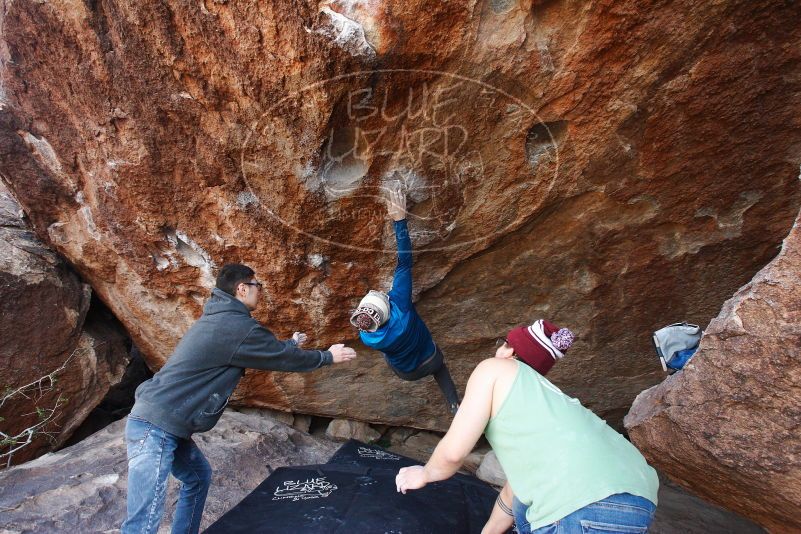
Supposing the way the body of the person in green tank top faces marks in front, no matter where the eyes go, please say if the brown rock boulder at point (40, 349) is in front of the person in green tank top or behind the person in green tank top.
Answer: in front

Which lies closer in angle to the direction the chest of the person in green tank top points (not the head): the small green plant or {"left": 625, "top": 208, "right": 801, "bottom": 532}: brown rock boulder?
the small green plant

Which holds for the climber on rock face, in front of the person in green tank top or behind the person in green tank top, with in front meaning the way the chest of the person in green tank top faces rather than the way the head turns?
in front

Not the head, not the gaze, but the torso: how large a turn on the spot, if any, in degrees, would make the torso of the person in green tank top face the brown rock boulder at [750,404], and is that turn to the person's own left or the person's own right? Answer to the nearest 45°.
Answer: approximately 90° to the person's own right

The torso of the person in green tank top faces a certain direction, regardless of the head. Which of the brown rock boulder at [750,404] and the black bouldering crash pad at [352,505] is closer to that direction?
the black bouldering crash pad

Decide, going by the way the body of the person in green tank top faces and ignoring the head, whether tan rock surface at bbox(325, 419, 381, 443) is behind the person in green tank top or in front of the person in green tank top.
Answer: in front

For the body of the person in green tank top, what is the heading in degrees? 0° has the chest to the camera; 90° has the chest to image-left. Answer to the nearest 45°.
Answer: approximately 135°

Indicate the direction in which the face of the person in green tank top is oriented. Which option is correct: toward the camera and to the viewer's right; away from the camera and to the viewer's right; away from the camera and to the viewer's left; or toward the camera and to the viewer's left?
away from the camera and to the viewer's left

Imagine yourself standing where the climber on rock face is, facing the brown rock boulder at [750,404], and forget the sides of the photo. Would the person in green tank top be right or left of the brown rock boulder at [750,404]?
right
